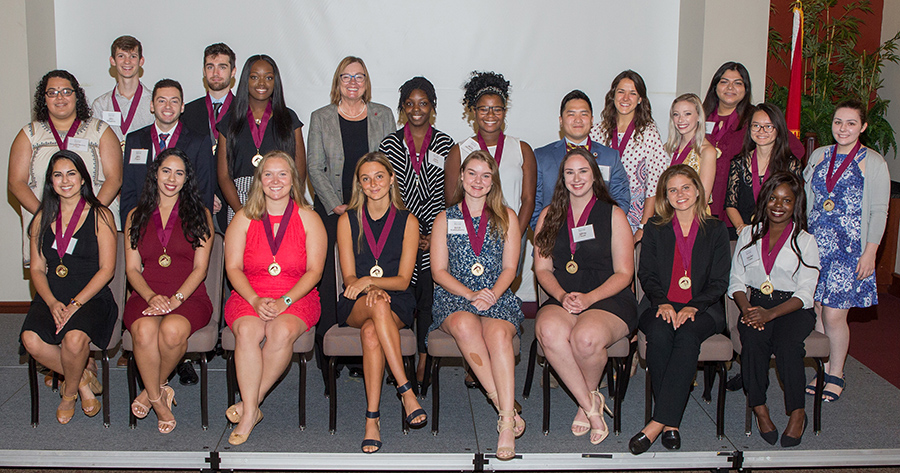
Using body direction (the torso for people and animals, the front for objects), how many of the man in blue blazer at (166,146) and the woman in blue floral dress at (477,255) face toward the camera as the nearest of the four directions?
2

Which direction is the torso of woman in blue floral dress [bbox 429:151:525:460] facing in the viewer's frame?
toward the camera

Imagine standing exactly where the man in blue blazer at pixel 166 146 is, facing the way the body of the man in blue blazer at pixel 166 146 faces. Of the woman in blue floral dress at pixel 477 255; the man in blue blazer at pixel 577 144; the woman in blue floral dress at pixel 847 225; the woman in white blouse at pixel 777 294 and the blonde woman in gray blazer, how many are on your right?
0

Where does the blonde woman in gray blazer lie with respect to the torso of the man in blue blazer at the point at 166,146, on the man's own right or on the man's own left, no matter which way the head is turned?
on the man's own left

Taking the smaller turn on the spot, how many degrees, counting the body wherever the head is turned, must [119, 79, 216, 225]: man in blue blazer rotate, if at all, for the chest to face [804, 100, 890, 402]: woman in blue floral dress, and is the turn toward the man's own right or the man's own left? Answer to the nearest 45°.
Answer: approximately 45° to the man's own left

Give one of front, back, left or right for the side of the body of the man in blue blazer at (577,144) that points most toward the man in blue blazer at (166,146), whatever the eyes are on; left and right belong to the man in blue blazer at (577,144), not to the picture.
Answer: right

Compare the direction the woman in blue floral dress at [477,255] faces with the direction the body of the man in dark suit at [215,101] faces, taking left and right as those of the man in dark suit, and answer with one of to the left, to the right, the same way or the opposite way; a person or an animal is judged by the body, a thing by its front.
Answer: the same way

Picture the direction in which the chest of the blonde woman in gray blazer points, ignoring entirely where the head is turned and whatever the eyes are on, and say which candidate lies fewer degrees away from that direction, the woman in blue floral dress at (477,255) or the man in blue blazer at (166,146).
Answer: the woman in blue floral dress

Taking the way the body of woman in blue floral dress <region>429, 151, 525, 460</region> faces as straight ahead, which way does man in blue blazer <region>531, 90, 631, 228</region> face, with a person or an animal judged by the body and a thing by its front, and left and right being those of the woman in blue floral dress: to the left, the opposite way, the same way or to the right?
the same way

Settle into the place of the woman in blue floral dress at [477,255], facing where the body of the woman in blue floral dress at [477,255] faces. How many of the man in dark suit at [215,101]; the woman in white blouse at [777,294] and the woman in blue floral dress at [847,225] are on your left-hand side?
2

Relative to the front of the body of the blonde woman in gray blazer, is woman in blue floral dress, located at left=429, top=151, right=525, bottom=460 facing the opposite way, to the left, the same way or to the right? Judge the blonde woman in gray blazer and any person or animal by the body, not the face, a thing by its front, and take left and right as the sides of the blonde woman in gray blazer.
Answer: the same way

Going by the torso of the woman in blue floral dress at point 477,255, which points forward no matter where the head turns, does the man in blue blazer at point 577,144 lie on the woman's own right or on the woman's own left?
on the woman's own left

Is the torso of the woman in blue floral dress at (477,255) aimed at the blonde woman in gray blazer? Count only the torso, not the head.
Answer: no

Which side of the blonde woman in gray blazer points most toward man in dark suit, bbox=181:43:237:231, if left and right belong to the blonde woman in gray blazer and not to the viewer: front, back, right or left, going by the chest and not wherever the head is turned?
right

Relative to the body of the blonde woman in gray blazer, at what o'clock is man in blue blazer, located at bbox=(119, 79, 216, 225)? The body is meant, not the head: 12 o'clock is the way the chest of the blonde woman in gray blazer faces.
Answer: The man in blue blazer is roughly at 3 o'clock from the blonde woman in gray blazer.

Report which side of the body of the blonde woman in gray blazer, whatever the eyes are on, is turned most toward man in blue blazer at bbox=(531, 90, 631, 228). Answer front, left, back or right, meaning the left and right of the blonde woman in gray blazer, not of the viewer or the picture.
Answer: left

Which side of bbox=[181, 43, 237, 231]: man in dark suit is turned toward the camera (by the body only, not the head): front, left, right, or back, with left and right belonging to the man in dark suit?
front
